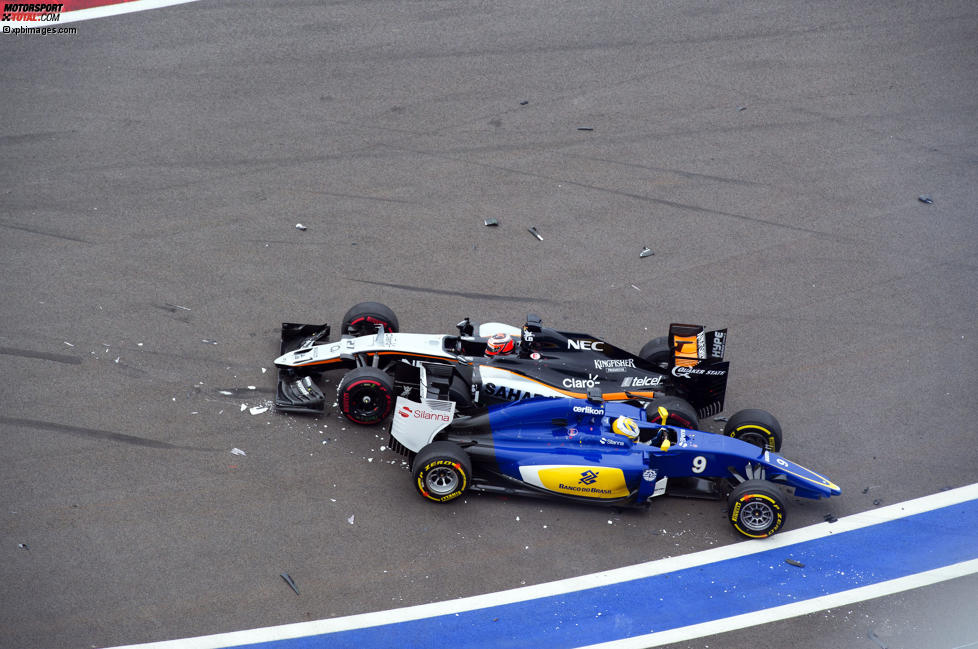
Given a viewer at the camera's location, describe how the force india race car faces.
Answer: facing to the left of the viewer

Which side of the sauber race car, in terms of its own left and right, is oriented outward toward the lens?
right

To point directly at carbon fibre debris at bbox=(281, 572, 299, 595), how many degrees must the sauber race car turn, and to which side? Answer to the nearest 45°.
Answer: approximately 135° to its right

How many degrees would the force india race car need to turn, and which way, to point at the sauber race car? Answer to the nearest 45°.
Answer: approximately 135° to its left

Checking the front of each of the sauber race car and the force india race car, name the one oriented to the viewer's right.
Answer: the sauber race car

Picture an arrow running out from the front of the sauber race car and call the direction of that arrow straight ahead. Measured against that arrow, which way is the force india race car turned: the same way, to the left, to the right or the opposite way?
the opposite way

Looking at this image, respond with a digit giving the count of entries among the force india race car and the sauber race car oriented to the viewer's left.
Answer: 1

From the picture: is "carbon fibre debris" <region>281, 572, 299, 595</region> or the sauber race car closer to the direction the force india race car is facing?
the carbon fibre debris
